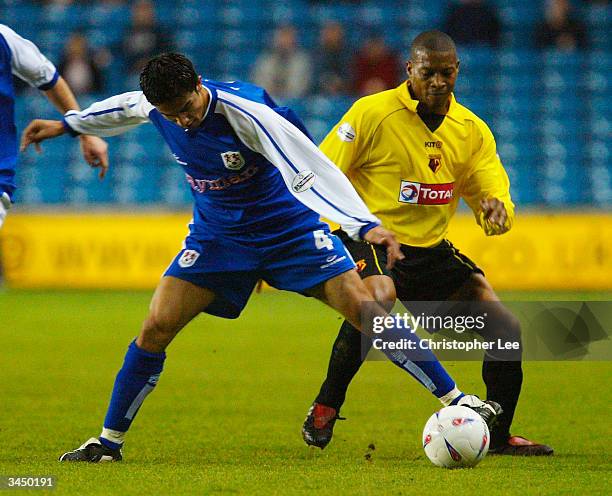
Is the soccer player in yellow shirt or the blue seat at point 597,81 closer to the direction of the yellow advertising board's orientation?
the soccer player in yellow shirt

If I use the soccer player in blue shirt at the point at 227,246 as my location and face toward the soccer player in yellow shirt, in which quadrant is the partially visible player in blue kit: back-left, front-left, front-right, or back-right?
back-left

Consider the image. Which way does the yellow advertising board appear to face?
toward the camera

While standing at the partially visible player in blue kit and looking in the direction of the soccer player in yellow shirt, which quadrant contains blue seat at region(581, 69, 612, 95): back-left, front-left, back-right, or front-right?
front-left

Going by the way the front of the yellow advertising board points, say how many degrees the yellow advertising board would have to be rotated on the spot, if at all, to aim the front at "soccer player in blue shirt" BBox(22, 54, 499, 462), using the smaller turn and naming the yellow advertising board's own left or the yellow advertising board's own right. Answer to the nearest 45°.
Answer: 0° — it already faces them

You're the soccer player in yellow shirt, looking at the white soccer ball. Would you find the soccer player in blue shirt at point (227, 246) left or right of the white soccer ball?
right

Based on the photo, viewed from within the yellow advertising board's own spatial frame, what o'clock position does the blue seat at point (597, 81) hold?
The blue seat is roughly at 8 o'clock from the yellow advertising board.

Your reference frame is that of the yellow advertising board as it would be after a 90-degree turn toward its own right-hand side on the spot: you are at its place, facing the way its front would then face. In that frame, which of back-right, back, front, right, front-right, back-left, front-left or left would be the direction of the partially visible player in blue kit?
left

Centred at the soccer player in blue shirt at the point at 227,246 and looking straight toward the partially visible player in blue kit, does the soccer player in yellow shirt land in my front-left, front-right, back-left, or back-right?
back-right

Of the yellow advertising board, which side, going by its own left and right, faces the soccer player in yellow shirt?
front

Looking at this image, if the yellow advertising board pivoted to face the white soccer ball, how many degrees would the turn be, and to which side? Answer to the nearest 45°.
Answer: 0° — it already faces it
